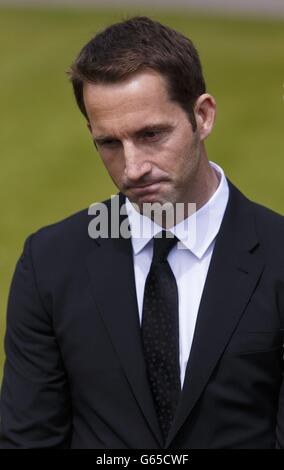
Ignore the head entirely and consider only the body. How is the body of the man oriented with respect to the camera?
toward the camera

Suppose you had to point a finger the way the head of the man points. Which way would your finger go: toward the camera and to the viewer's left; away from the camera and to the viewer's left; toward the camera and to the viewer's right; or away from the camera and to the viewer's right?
toward the camera and to the viewer's left
